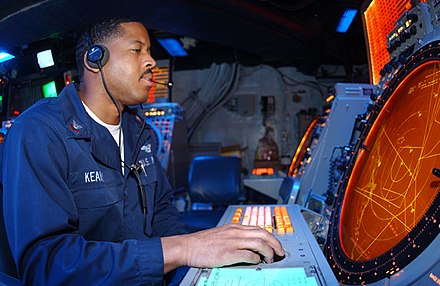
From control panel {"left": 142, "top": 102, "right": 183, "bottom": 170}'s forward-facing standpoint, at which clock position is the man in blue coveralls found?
The man in blue coveralls is roughly at 12 o'clock from the control panel.

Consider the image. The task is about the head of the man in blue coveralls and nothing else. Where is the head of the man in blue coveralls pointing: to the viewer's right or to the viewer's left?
to the viewer's right

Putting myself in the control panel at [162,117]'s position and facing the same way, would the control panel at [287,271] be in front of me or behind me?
in front

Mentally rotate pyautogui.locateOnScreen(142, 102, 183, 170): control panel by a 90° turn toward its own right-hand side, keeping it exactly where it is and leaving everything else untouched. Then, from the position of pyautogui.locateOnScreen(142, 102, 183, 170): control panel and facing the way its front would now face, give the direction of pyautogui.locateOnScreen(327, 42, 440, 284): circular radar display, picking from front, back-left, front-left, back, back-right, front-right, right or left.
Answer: left

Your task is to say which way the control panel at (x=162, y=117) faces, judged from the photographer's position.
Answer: facing the viewer
